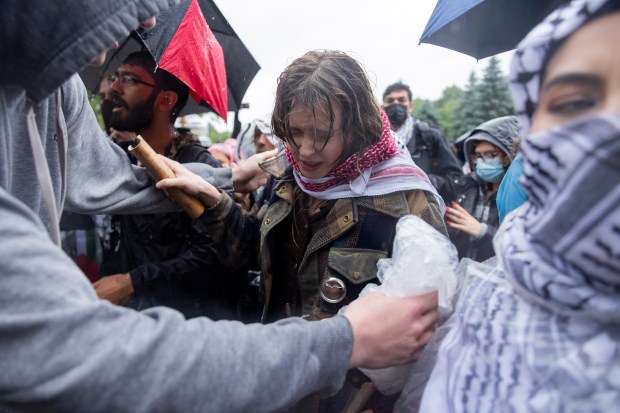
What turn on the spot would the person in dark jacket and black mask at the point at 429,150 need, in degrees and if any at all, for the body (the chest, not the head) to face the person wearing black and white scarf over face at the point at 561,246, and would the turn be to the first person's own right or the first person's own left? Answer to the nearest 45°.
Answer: approximately 45° to the first person's own left

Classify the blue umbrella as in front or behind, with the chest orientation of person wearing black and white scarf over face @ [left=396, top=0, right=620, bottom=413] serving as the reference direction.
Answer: behind

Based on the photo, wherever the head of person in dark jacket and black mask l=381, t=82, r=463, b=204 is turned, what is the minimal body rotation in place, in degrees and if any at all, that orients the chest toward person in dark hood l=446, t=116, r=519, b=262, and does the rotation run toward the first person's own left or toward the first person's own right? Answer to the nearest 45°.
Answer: approximately 45° to the first person's own left

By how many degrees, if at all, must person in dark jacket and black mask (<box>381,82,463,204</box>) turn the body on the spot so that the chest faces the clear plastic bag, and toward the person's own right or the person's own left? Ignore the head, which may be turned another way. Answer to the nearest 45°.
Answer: approximately 45° to the person's own left

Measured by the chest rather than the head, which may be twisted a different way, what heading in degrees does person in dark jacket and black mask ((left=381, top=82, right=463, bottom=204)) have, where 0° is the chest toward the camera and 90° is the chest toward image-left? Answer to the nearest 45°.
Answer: approximately 45°
